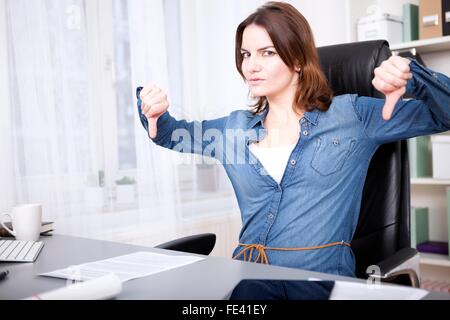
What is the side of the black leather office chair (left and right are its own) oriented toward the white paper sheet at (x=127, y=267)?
front

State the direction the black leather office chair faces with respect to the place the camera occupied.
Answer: facing the viewer and to the left of the viewer

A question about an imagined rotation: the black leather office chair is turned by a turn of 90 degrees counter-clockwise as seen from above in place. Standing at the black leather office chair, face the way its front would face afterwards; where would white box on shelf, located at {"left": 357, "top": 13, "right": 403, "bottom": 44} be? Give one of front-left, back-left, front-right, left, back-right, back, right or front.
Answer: back-left

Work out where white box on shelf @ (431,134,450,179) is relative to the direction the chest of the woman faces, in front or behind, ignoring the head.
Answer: behind

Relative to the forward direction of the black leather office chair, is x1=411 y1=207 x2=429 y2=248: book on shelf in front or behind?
behind

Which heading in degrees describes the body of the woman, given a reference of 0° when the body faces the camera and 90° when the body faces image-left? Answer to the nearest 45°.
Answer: approximately 45°

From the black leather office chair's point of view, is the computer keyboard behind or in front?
in front

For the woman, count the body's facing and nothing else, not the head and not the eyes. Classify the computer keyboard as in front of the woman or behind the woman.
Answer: in front

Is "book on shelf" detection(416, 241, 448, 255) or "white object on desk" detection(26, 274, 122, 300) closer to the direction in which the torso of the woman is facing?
the white object on desk

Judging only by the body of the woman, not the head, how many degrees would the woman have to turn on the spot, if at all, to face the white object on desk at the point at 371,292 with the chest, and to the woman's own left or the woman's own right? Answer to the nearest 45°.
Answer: approximately 45° to the woman's own left
